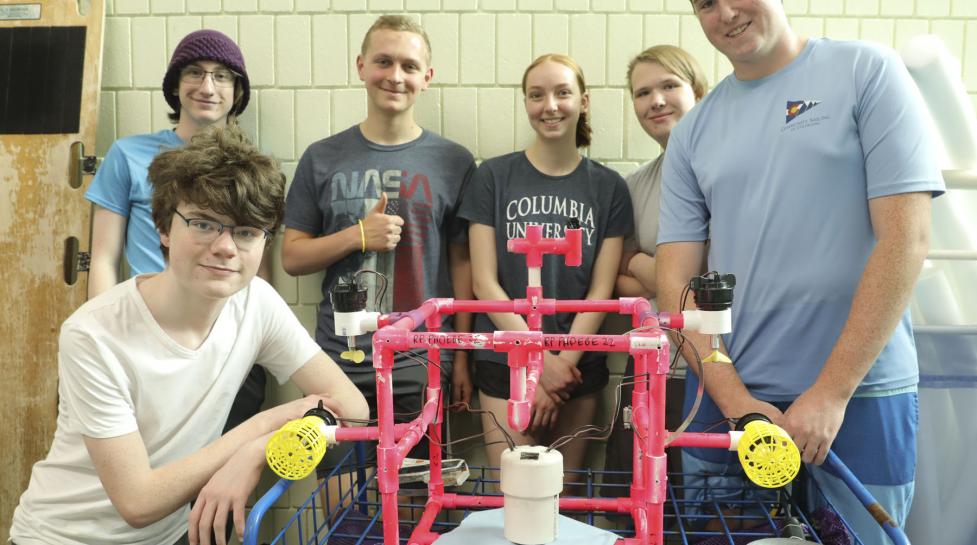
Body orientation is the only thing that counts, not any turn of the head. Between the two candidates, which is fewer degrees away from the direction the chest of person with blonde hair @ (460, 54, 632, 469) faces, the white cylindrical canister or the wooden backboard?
the white cylindrical canister

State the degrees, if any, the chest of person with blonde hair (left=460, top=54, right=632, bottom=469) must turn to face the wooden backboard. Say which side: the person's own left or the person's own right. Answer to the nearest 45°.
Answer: approximately 90° to the person's own right

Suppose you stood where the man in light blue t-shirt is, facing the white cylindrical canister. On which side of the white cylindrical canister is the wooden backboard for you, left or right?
right

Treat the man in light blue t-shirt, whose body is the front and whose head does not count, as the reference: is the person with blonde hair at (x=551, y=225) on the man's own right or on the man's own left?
on the man's own right

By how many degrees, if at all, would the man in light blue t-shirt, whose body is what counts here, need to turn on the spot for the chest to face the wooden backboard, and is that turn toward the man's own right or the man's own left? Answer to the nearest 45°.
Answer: approximately 45° to the man's own right

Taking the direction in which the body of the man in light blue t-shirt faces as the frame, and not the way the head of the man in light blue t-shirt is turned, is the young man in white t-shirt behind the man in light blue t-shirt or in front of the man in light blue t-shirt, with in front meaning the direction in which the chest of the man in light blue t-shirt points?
in front

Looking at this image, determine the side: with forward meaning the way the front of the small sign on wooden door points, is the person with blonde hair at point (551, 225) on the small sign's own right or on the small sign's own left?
on the small sign's own left

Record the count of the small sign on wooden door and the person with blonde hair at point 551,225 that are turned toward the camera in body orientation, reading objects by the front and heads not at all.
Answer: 2

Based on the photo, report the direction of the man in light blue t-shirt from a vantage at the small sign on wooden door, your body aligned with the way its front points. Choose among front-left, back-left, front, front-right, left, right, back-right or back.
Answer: front-left
